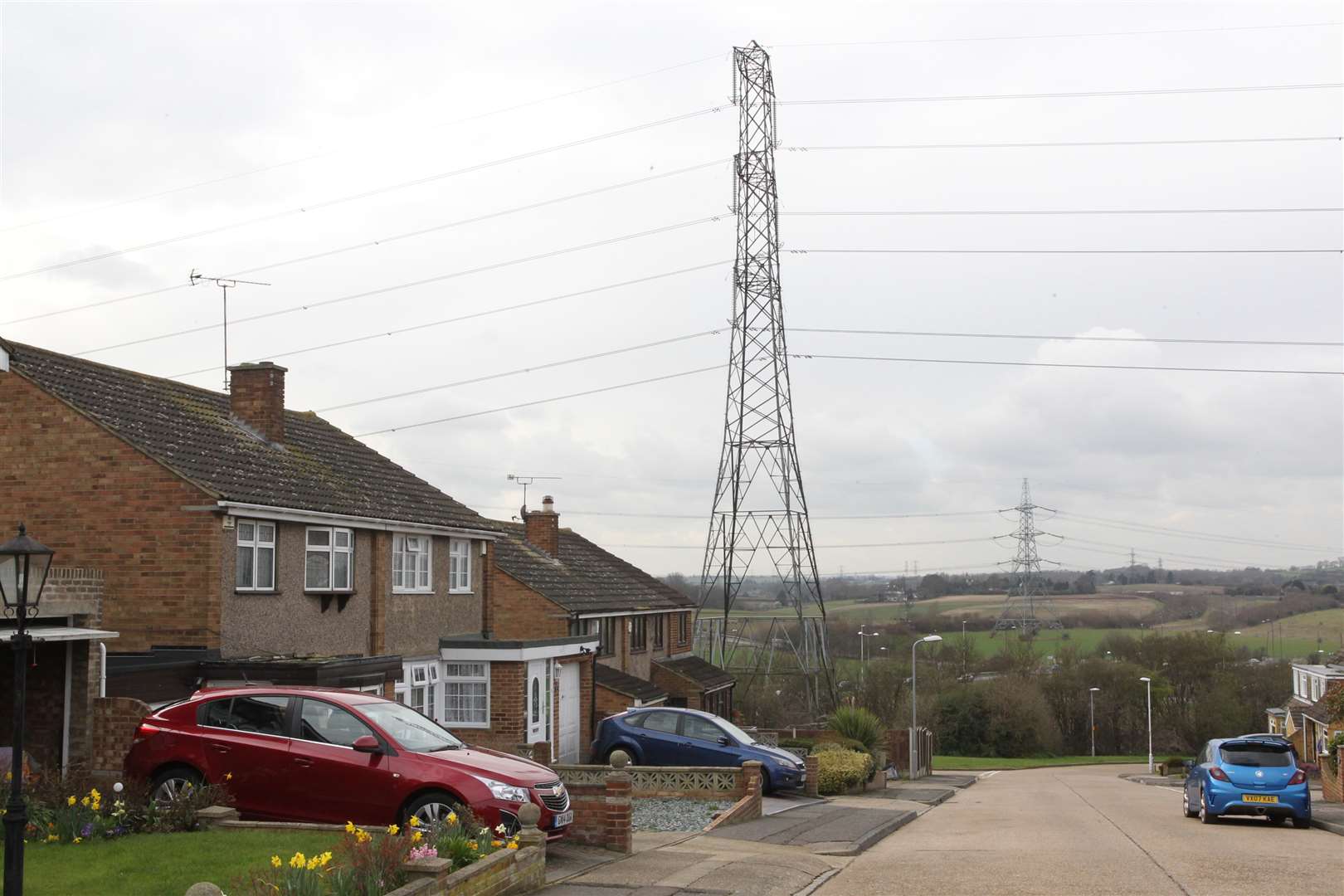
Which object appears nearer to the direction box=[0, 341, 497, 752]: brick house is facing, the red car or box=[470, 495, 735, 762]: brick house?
the red car

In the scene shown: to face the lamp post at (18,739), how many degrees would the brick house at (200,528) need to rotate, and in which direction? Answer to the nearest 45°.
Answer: approximately 45° to its right

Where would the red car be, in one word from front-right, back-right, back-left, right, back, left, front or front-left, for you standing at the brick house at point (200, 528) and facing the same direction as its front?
front-right

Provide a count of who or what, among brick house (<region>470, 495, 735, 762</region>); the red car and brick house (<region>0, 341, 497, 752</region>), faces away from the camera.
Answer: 0

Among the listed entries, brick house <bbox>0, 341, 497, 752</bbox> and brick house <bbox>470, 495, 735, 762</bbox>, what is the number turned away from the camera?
0

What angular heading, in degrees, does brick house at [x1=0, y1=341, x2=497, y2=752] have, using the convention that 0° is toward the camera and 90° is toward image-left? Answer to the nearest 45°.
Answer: approximately 315°

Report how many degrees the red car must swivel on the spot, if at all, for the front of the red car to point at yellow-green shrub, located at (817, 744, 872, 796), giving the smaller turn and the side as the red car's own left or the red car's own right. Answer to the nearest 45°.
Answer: approximately 90° to the red car's own left

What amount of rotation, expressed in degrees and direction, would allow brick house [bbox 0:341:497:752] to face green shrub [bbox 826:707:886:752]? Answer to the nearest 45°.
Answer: approximately 90° to its left

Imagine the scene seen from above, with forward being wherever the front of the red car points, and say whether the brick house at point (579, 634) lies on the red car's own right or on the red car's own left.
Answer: on the red car's own left

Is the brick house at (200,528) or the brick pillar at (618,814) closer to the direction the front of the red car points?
the brick pillar

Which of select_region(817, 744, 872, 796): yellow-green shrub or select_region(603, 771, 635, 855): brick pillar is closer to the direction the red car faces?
the brick pillar

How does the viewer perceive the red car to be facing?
facing the viewer and to the right of the viewer

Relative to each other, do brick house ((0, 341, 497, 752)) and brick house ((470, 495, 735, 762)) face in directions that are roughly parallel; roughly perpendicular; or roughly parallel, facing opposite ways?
roughly parallel
